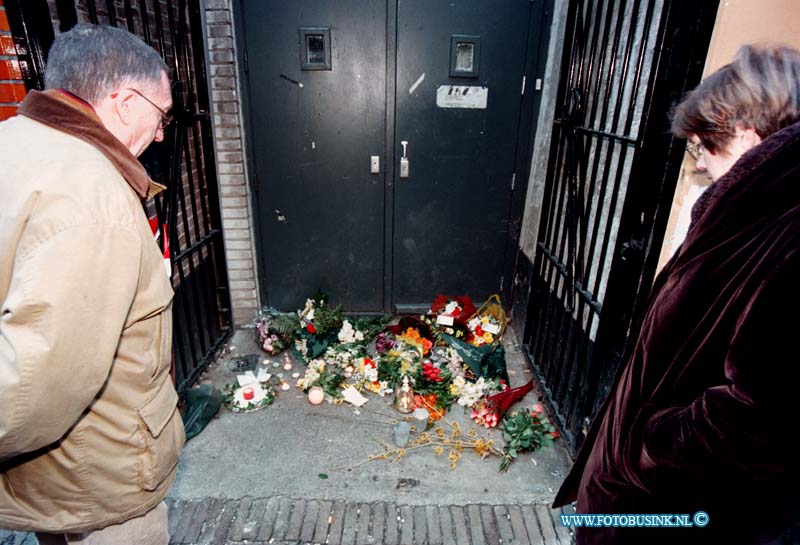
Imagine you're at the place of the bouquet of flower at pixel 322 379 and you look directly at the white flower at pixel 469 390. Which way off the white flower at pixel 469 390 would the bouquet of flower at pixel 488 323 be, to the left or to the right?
left

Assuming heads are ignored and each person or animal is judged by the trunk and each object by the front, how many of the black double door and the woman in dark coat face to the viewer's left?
1

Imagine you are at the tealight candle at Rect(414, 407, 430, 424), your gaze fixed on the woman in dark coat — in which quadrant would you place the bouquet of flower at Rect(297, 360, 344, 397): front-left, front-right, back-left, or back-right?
back-right

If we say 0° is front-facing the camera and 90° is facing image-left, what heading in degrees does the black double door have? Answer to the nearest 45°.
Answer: approximately 0°

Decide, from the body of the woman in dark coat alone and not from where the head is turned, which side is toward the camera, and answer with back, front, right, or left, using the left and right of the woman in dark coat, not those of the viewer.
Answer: left

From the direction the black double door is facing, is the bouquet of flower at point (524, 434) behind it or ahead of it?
ahead

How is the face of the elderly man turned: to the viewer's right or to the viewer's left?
to the viewer's right

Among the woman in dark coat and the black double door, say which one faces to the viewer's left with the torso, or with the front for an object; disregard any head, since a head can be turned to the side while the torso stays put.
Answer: the woman in dark coat

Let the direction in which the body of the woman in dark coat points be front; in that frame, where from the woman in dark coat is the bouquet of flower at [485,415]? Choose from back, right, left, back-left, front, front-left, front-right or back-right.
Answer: front-right
